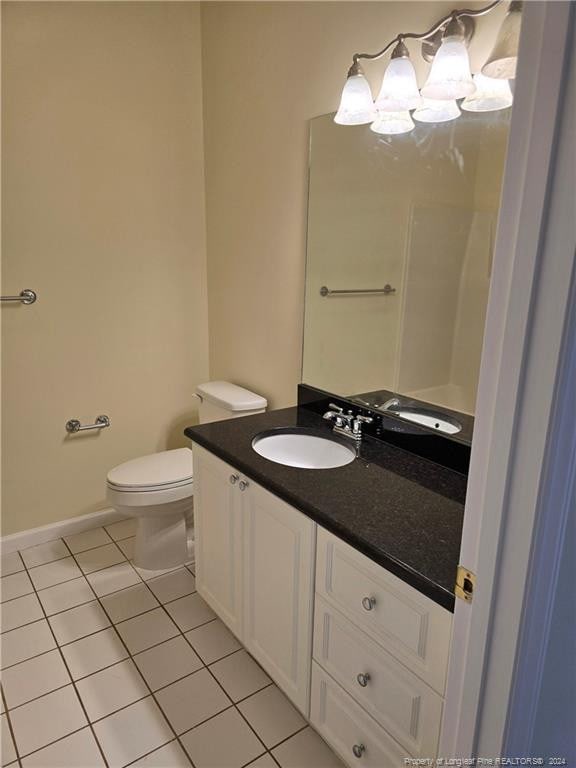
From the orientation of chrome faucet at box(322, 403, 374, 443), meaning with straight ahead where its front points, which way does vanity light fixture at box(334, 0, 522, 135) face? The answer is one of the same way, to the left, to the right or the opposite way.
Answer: the same way

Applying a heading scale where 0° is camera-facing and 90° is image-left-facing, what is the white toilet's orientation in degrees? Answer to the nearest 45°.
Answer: approximately 45°

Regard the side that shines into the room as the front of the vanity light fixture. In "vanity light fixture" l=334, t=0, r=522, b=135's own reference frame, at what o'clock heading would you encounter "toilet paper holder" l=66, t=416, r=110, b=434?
The toilet paper holder is roughly at 2 o'clock from the vanity light fixture.

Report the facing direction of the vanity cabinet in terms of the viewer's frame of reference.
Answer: facing the viewer and to the left of the viewer

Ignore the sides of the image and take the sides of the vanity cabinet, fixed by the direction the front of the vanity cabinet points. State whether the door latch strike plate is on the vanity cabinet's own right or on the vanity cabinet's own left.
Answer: on the vanity cabinet's own left

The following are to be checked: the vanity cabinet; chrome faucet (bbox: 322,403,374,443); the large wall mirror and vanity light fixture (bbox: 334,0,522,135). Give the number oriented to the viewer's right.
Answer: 0

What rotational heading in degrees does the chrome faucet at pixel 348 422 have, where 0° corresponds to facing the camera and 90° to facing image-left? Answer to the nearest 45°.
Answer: approximately 45°

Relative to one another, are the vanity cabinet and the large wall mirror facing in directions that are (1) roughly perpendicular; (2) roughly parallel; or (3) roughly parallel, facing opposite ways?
roughly parallel

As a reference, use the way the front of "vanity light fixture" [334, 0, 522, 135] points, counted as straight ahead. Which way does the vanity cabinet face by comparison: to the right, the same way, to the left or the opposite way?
the same way

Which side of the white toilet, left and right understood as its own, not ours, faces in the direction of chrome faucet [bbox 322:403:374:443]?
left

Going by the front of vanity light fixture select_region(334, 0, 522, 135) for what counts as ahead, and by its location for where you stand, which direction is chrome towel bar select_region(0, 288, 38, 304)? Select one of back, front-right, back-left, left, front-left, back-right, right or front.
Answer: front-right

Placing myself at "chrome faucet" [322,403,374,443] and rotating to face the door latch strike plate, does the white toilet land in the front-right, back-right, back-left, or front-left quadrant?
back-right

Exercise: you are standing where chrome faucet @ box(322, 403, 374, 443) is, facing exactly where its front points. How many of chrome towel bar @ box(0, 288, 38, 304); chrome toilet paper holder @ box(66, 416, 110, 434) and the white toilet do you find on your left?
0

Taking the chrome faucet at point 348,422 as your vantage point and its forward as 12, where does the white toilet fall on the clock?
The white toilet is roughly at 2 o'clock from the chrome faucet.
